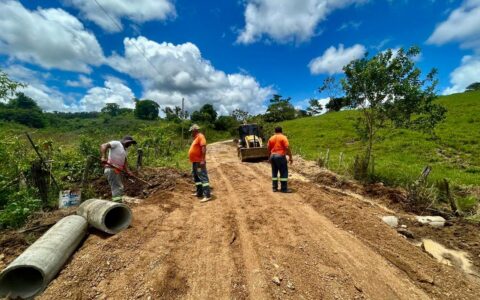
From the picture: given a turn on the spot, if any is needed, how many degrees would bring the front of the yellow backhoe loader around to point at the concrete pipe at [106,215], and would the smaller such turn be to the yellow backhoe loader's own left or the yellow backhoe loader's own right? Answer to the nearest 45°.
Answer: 0° — it already faces it

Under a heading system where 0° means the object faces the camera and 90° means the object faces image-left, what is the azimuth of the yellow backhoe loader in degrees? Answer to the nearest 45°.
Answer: approximately 0°

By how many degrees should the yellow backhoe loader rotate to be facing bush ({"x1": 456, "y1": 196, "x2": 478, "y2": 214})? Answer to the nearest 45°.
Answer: approximately 45° to its left

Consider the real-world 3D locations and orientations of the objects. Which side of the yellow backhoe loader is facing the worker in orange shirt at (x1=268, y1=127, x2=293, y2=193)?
front

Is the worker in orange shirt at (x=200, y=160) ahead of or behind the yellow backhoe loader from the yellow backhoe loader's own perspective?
ahead

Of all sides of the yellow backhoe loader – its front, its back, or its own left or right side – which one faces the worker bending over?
front
